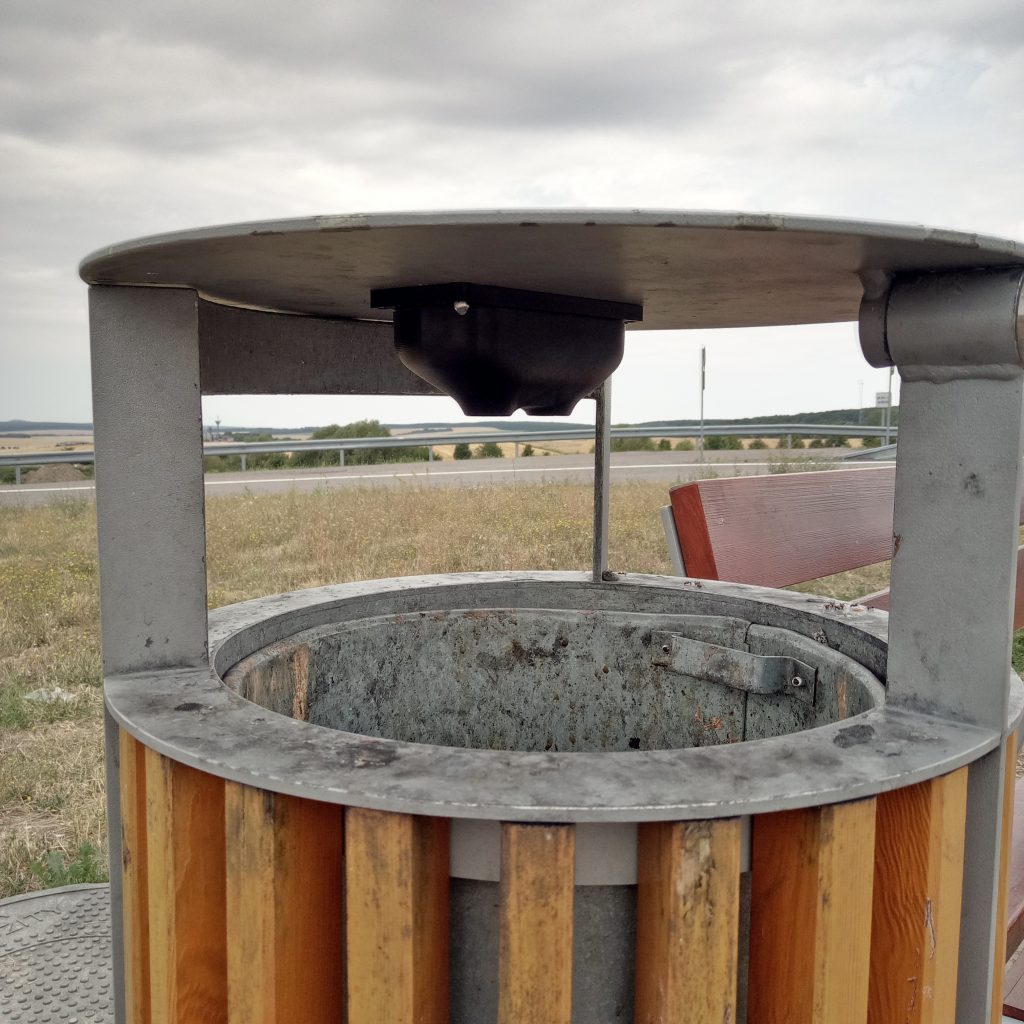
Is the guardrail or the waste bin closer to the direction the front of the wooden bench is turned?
the waste bin

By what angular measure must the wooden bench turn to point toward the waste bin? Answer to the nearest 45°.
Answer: approximately 45° to its right

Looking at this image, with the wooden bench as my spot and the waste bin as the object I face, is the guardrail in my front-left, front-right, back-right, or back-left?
back-right

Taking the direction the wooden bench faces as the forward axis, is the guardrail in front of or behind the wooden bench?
behind

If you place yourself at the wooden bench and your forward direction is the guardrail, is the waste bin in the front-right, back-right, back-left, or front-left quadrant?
back-left
